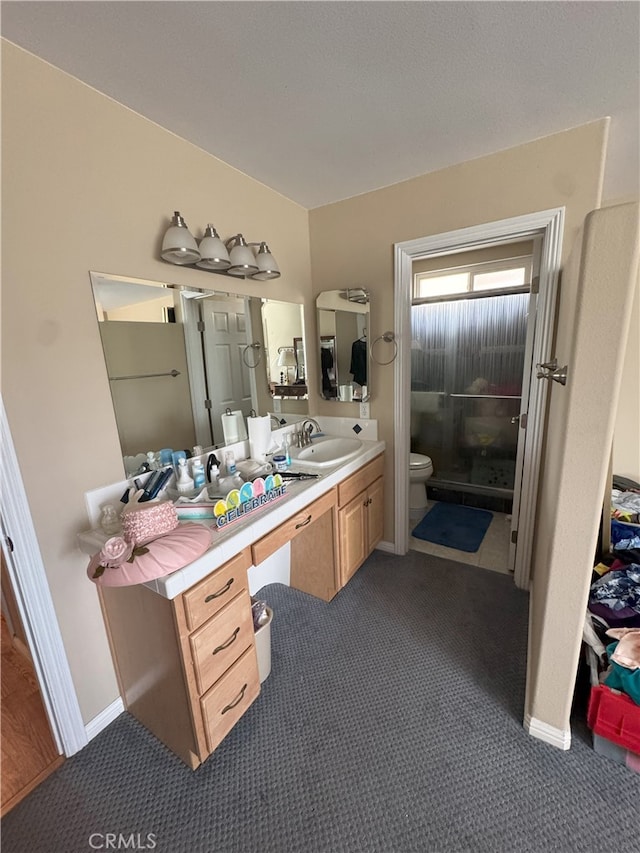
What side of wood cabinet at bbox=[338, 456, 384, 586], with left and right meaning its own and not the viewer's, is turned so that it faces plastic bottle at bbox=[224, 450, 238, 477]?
right

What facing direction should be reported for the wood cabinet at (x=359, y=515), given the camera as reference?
facing the viewer and to the right of the viewer

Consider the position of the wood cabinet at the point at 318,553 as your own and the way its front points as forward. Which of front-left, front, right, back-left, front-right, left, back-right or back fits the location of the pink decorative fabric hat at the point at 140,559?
right

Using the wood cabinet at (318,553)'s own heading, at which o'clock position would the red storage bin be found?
The red storage bin is roughly at 12 o'clock from the wood cabinet.

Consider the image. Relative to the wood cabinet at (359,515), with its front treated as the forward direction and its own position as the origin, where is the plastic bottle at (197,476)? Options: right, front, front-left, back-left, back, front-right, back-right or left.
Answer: right

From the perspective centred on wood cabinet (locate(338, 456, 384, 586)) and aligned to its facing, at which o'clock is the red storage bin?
The red storage bin is roughly at 12 o'clock from the wood cabinet.

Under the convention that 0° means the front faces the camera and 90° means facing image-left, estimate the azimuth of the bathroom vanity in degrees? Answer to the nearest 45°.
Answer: approximately 315°
